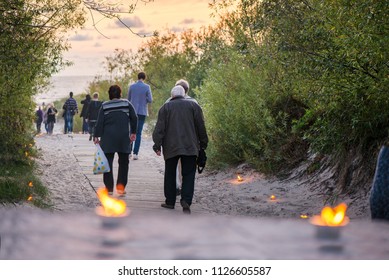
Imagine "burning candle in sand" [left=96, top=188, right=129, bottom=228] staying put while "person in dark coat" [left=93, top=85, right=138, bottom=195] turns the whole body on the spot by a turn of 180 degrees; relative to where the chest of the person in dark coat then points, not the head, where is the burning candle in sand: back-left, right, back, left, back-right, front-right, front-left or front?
front

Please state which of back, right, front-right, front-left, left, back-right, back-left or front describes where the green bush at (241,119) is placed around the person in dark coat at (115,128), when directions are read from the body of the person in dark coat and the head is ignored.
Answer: front-right

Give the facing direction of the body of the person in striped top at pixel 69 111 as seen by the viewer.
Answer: away from the camera

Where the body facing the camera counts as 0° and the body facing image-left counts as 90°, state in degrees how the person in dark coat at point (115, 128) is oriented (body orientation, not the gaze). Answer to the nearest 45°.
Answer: approximately 180°

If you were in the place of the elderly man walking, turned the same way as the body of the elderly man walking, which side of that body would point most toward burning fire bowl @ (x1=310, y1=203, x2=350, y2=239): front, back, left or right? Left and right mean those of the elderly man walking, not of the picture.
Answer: back

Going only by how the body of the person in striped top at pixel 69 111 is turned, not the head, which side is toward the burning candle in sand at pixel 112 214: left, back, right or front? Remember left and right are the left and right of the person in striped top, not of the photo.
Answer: back

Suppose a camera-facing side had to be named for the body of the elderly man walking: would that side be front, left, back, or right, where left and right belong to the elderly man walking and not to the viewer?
back

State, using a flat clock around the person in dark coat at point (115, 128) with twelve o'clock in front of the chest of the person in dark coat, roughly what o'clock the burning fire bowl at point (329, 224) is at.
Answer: The burning fire bowl is roughly at 6 o'clock from the person in dark coat.

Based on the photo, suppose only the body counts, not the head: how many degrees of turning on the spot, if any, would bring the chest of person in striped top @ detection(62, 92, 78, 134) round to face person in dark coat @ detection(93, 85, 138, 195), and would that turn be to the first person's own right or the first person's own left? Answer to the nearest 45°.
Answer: approximately 180°

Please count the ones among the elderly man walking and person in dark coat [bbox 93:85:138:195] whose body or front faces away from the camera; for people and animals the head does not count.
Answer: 2
